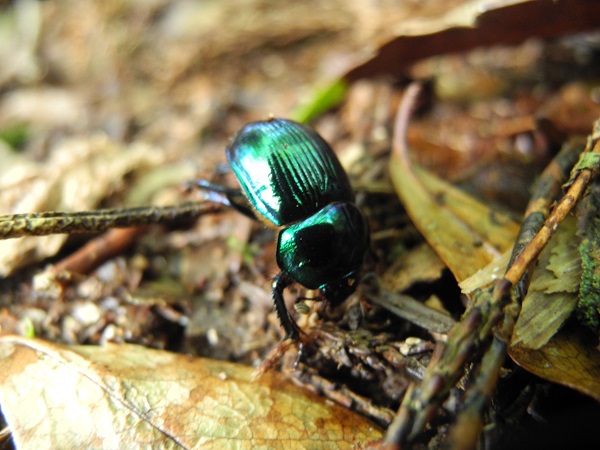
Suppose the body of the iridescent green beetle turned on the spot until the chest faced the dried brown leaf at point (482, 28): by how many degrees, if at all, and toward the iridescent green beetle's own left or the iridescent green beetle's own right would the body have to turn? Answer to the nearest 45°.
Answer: approximately 90° to the iridescent green beetle's own left

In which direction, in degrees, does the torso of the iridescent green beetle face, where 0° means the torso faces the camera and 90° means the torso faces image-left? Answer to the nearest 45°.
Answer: approximately 315°

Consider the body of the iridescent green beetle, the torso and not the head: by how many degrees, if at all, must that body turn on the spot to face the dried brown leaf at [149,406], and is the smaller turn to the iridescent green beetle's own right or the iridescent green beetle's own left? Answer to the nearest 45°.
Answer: approximately 90° to the iridescent green beetle's own right

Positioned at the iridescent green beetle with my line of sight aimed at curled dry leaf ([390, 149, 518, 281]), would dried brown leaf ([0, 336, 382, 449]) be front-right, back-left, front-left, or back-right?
back-right

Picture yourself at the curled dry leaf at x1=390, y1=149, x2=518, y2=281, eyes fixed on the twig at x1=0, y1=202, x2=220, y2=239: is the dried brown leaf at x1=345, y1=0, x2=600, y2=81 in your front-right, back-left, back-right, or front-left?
back-right
